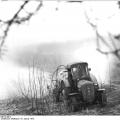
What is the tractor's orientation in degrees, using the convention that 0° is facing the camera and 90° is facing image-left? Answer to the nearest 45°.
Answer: approximately 315°
